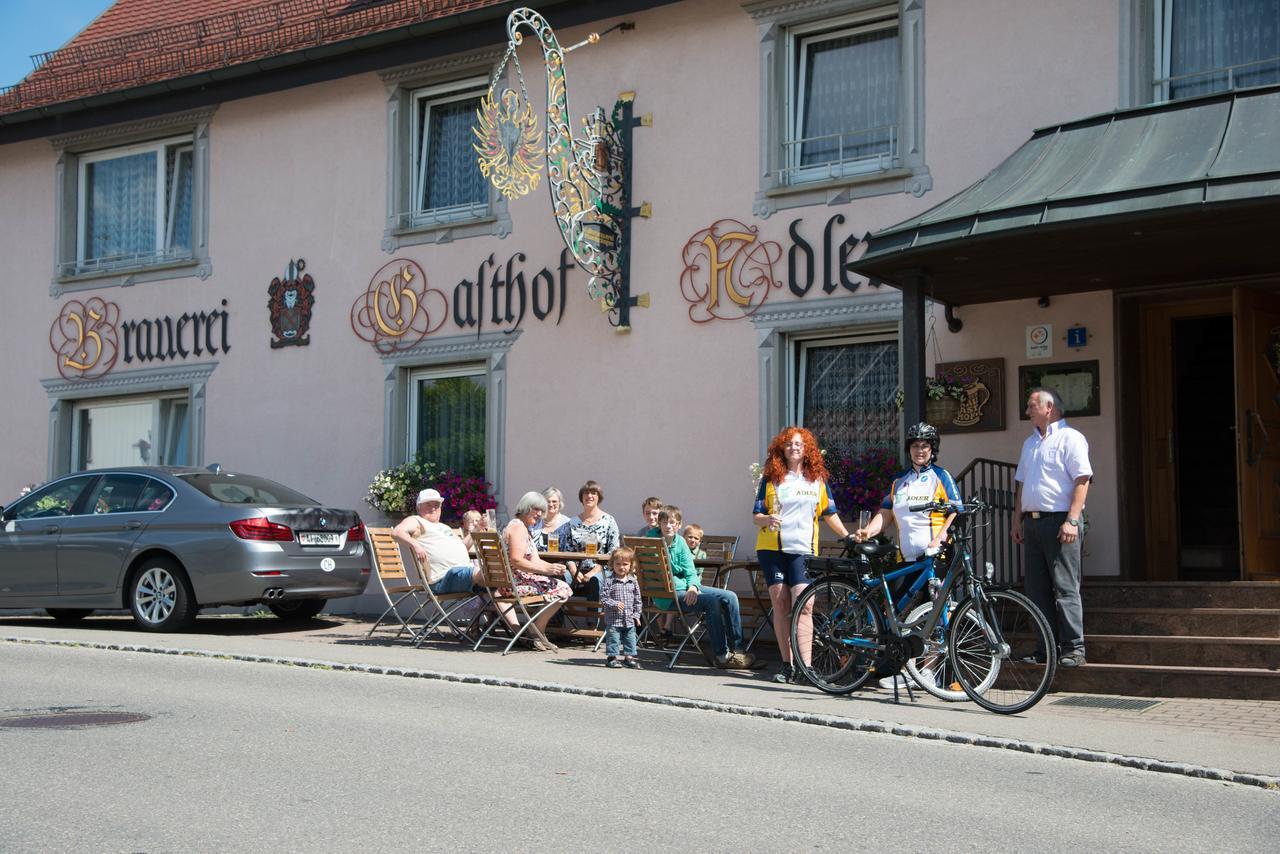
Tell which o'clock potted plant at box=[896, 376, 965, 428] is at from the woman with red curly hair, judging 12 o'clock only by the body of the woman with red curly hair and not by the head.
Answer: The potted plant is roughly at 7 o'clock from the woman with red curly hair.

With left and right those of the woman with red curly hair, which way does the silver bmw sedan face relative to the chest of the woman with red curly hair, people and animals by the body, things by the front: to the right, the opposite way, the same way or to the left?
to the right

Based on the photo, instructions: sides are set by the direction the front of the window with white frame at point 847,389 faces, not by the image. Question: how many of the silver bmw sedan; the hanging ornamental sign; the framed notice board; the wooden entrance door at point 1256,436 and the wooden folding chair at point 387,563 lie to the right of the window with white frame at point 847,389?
3

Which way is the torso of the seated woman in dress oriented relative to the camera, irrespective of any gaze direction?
to the viewer's right

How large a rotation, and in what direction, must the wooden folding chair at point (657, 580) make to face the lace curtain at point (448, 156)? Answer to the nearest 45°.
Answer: approximately 90° to its left

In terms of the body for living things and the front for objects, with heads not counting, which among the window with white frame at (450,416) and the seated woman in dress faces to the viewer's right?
the seated woman in dress

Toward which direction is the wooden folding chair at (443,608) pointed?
to the viewer's right

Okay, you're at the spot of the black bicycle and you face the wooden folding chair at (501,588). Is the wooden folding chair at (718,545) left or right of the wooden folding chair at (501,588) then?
right

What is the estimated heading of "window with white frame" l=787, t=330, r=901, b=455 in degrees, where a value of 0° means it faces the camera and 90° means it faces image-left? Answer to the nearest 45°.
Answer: approximately 0°
